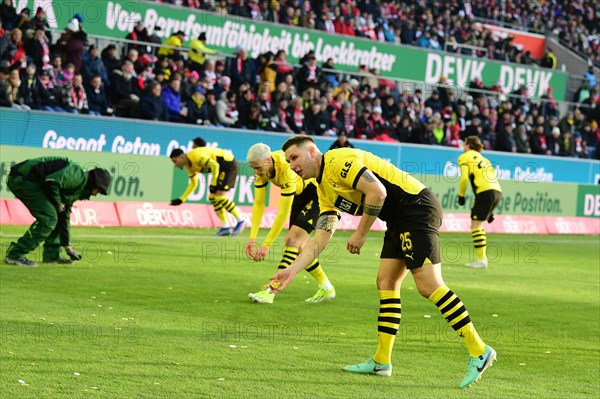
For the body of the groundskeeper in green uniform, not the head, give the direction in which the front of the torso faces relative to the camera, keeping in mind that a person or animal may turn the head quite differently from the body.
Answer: to the viewer's right

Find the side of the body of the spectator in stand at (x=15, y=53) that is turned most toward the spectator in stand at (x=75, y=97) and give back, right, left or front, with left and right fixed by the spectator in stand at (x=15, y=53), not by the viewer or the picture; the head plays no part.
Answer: front

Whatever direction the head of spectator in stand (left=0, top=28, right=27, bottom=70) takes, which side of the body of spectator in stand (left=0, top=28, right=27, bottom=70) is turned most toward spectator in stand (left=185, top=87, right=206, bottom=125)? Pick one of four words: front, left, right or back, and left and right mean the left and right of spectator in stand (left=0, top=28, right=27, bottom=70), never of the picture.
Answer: left

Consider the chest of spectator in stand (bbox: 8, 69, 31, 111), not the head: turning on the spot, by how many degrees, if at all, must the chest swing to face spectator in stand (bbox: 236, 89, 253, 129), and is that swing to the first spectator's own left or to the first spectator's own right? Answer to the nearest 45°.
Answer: approximately 90° to the first spectator's own left

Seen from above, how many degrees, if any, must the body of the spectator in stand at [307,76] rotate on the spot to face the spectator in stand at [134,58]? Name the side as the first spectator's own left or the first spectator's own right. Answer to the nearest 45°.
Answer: approximately 45° to the first spectator's own right

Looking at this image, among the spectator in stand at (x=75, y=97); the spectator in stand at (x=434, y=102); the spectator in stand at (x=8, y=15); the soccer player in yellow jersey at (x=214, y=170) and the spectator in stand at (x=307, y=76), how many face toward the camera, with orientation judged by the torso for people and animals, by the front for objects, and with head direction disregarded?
4

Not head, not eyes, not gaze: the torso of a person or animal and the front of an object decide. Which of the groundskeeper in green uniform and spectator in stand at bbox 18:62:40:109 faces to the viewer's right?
the groundskeeper in green uniform

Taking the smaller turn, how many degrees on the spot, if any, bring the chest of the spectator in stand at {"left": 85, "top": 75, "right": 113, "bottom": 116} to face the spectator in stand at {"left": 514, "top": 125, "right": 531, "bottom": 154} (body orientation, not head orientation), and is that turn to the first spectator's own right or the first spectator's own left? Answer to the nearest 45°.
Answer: approximately 135° to the first spectator's own left
